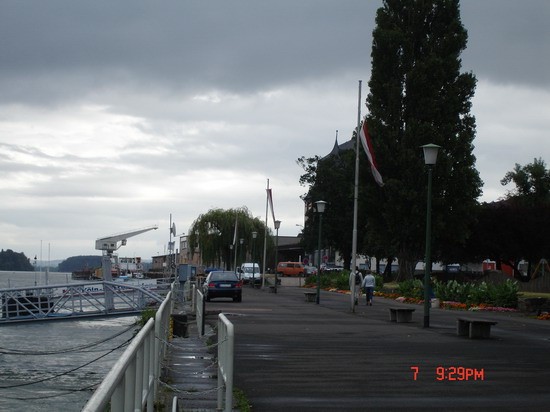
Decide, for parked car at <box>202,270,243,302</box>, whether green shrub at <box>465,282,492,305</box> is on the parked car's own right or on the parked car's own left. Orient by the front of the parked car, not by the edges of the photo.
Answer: on the parked car's own right

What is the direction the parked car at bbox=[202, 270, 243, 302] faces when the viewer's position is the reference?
facing away from the viewer

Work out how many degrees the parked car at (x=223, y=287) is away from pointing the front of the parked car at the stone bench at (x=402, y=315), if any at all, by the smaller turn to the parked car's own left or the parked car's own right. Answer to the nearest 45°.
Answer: approximately 180°

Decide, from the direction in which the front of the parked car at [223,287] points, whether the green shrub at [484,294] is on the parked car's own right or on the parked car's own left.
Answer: on the parked car's own right

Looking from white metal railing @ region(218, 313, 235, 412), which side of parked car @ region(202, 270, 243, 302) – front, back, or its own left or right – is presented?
back

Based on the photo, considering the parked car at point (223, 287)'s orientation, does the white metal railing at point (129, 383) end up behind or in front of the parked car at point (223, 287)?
behind
